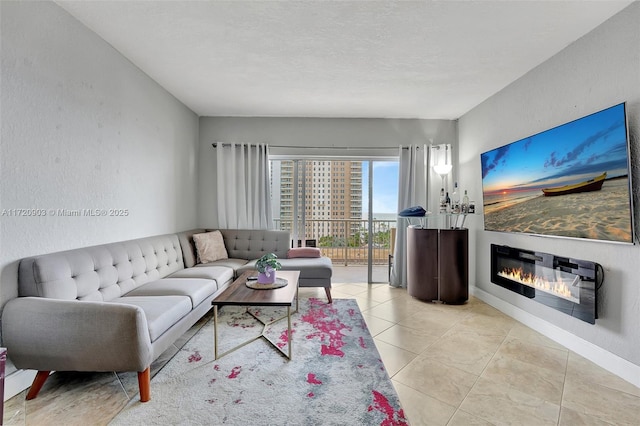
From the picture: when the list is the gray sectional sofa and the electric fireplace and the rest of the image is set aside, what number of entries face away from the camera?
0

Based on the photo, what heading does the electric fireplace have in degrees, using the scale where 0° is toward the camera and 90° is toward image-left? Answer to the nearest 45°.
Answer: approximately 45°

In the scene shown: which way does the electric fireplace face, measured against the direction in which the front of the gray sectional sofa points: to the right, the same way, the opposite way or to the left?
the opposite way

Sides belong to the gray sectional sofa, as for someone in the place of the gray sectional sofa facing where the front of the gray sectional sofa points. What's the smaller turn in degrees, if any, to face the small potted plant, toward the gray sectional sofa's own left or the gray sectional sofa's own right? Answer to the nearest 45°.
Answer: approximately 45° to the gray sectional sofa's own left

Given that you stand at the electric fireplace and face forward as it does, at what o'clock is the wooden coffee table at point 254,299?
The wooden coffee table is roughly at 12 o'clock from the electric fireplace.

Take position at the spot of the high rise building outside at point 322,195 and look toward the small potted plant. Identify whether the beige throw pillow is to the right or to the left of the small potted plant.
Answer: right

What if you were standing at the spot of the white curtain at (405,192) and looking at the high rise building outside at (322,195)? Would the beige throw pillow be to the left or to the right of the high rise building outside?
left

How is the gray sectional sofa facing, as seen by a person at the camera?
facing the viewer and to the right of the viewer

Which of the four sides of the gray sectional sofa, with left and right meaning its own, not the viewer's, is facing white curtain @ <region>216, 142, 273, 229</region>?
left

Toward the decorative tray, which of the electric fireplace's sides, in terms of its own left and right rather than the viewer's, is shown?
front
